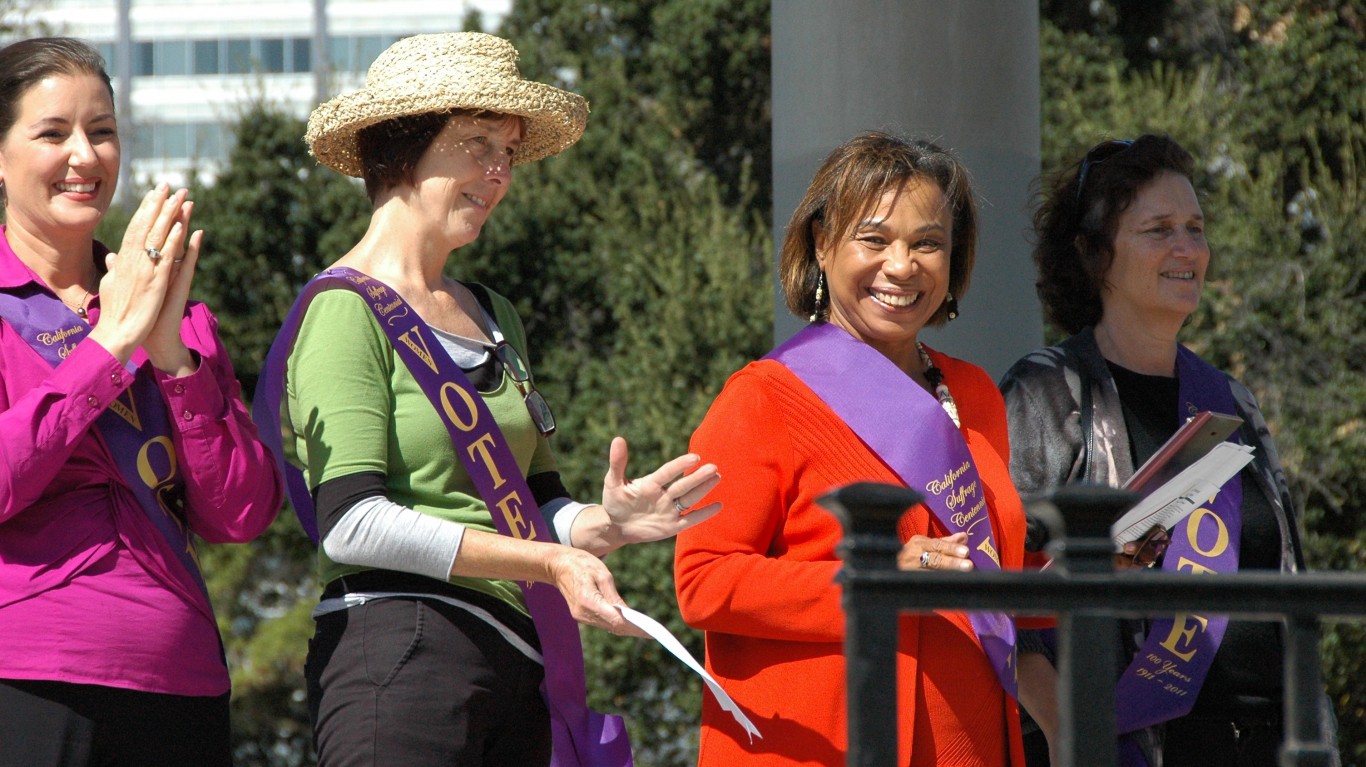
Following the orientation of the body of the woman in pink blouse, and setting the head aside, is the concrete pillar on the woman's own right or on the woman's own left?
on the woman's own left

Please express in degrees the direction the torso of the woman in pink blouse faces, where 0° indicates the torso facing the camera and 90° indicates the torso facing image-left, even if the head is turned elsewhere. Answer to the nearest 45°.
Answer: approximately 315°

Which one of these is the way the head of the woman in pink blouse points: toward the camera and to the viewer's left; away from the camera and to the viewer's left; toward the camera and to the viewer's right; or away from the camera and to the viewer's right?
toward the camera and to the viewer's right

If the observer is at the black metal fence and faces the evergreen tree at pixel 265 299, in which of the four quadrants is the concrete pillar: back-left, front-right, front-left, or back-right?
front-right

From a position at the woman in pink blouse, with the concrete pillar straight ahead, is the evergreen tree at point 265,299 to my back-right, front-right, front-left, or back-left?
front-left

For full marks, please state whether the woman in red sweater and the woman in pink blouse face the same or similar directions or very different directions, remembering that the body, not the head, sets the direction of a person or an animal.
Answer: same or similar directions

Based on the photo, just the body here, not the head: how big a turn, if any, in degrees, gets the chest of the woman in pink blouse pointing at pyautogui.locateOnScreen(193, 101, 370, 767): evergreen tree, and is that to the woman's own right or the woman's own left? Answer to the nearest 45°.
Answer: approximately 135° to the woman's own left

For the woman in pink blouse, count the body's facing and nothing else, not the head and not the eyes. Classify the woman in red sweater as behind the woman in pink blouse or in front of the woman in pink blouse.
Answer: in front

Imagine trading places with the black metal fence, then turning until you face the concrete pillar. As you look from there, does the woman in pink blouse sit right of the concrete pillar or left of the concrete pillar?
left

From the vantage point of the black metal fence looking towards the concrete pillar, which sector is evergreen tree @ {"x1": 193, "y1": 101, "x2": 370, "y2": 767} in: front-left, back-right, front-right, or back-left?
front-left

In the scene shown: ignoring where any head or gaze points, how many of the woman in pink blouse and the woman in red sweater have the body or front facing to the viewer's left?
0

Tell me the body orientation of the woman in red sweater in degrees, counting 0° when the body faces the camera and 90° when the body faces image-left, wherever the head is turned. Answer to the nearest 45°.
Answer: approximately 315°

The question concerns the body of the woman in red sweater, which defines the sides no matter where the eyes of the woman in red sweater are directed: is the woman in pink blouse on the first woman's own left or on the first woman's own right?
on the first woman's own right
